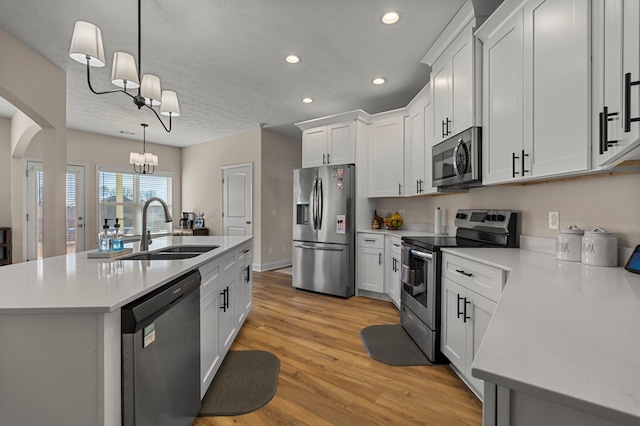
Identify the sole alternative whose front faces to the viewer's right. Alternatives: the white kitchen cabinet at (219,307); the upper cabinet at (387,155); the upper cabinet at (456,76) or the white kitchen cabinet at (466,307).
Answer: the white kitchen cabinet at (219,307)

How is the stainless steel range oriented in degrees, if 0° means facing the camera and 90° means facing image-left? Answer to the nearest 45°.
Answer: approximately 45°

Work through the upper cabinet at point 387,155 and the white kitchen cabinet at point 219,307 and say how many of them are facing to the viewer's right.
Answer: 1

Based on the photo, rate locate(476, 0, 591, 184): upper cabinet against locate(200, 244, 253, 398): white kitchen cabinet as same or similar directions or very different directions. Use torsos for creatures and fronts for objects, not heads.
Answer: very different directions

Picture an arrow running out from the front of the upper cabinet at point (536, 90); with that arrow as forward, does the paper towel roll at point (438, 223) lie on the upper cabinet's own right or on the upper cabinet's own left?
on the upper cabinet's own right

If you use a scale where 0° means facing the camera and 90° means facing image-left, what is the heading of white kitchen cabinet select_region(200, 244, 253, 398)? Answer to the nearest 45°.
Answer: approximately 270°

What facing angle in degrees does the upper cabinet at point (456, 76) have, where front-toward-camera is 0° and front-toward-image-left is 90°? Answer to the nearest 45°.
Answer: approximately 45°

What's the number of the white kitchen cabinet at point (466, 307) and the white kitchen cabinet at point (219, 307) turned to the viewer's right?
1

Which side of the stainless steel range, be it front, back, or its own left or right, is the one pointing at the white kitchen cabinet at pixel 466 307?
left

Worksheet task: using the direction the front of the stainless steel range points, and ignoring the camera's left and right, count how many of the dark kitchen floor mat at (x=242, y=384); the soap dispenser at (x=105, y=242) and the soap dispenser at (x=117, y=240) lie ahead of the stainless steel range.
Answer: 3

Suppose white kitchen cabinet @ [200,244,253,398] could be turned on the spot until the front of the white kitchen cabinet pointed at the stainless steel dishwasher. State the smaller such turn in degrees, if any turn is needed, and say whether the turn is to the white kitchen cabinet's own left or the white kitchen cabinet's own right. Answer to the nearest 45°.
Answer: approximately 90° to the white kitchen cabinet's own right

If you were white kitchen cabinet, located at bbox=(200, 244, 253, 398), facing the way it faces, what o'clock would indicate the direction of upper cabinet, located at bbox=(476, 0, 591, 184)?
The upper cabinet is roughly at 1 o'clock from the white kitchen cabinet.
